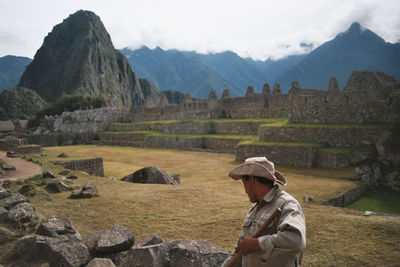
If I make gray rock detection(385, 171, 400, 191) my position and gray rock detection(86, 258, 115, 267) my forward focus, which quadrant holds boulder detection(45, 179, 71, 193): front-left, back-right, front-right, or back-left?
front-right

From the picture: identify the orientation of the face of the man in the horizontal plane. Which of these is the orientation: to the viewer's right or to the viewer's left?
to the viewer's left

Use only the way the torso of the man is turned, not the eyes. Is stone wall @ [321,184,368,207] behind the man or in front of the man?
behind

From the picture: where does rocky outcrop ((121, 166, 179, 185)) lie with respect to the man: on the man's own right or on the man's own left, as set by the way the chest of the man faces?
on the man's own right

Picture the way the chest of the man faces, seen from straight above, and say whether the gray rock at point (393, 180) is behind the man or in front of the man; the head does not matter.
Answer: behind

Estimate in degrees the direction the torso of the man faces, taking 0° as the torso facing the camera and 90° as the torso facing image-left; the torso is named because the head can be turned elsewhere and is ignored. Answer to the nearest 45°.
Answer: approximately 45°

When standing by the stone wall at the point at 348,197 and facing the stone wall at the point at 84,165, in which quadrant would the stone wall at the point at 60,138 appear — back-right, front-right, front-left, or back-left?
front-right
